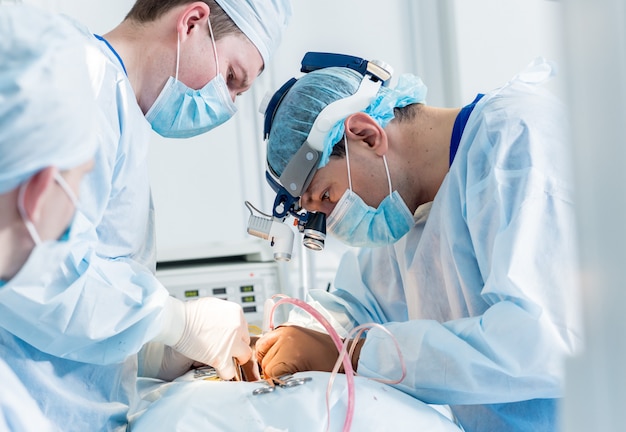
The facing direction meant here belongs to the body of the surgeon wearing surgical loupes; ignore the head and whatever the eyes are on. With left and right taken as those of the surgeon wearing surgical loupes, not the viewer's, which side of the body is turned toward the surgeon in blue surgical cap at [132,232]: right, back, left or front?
front

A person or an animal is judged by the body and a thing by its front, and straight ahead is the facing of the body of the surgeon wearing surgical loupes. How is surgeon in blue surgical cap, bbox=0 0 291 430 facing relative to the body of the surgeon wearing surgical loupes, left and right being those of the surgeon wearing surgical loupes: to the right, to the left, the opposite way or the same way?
the opposite way

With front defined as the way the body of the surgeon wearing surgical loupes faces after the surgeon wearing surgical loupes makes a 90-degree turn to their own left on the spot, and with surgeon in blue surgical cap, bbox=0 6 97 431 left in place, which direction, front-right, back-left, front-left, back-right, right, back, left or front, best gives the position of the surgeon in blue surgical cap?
front-right

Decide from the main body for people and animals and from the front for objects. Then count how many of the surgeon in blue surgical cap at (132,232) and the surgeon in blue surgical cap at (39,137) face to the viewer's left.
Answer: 0

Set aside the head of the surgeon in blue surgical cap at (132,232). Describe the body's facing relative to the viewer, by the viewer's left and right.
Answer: facing to the right of the viewer

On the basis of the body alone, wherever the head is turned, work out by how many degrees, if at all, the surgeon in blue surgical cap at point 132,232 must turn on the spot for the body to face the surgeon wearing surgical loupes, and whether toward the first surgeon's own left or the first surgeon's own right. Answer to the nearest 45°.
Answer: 0° — they already face them

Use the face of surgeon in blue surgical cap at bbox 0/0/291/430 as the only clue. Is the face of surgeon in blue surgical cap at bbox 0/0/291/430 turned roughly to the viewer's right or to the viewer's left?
to the viewer's right

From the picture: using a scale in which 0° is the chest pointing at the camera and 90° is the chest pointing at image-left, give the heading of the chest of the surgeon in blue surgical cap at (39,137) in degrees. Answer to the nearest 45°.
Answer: approximately 225°

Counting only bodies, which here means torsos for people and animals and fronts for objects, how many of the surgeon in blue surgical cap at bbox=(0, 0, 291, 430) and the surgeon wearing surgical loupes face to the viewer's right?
1

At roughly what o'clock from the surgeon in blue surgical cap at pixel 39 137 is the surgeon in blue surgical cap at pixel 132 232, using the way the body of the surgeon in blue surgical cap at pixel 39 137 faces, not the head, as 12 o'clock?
the surgeon in blue surgical cap at pixel 132 232 is roughly at 11 o'clock from the surgeon in blue surgical cap at pixel 39 137.

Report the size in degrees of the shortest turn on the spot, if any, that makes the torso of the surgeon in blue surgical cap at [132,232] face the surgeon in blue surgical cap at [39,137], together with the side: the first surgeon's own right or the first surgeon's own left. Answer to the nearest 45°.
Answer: approximately 90° to the first surgeon's own right

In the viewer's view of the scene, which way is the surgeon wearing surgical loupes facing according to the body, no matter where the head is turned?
to the viewer's left
